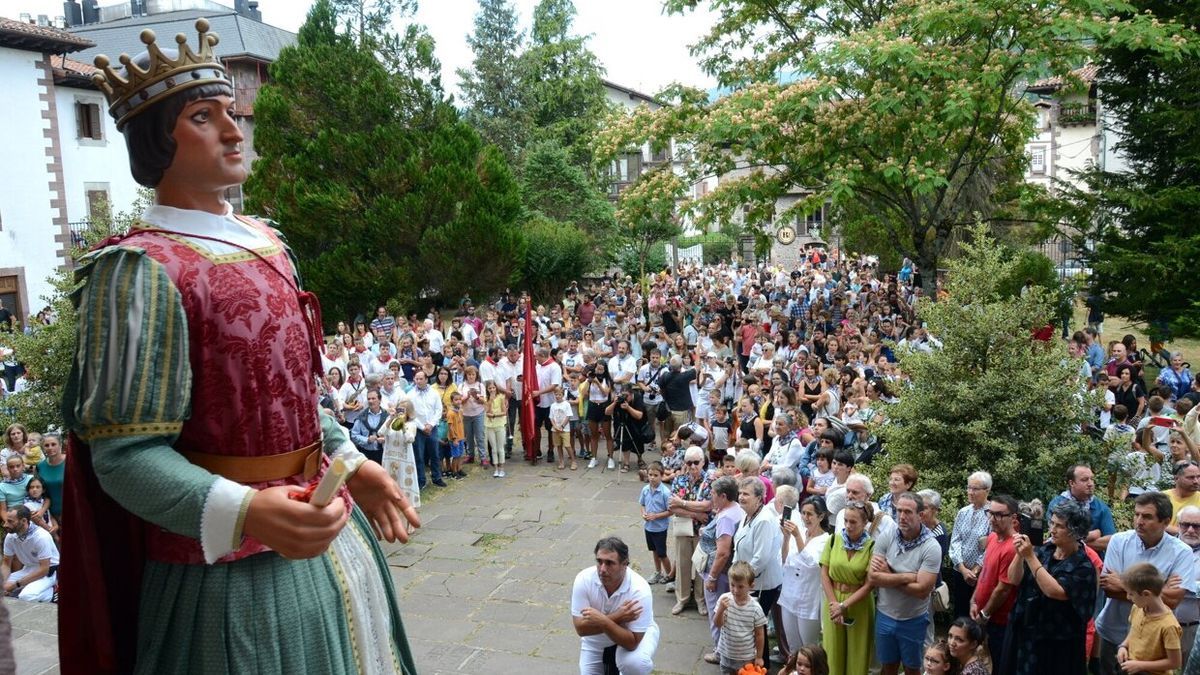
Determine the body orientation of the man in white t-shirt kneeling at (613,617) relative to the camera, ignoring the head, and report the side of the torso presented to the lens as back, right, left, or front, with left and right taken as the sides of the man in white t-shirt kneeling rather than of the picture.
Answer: front

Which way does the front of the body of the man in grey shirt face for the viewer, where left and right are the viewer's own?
facing the viewer and to the left of the viewer

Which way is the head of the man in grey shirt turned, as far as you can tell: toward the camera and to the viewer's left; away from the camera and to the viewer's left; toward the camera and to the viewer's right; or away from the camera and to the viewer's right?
toward the camera and to the viewer's left

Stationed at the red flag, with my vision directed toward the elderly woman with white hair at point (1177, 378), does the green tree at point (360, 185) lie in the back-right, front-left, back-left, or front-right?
back-left

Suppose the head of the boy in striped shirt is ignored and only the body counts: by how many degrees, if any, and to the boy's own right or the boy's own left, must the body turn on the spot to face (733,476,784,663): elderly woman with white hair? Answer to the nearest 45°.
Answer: approximately 135° to the boy's own right

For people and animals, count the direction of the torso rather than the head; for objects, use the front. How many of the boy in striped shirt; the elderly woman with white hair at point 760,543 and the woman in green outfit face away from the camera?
0

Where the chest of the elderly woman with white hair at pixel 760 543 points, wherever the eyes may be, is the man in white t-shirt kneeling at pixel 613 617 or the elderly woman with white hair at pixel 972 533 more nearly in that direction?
the man in white t-shirt kneeling

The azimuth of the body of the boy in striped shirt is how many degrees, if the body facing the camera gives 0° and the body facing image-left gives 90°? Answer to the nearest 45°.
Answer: approximately 45°

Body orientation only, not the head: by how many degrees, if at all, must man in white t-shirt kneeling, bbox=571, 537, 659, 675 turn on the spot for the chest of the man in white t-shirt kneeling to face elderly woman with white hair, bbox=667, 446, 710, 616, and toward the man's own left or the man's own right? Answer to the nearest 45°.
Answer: approximately 180°

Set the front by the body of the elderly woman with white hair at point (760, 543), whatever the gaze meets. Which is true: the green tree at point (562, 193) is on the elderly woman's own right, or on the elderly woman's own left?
on the elderly woman's own right

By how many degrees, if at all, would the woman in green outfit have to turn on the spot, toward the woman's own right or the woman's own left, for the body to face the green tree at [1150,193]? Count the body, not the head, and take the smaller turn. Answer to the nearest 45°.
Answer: approximately 180°

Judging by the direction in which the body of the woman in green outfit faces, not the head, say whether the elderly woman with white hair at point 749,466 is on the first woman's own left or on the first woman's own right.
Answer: on the first woman's own right

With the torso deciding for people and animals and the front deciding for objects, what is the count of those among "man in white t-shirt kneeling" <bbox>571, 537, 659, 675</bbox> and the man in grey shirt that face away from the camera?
0

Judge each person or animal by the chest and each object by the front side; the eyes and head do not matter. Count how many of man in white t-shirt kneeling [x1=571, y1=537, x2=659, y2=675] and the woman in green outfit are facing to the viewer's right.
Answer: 0
